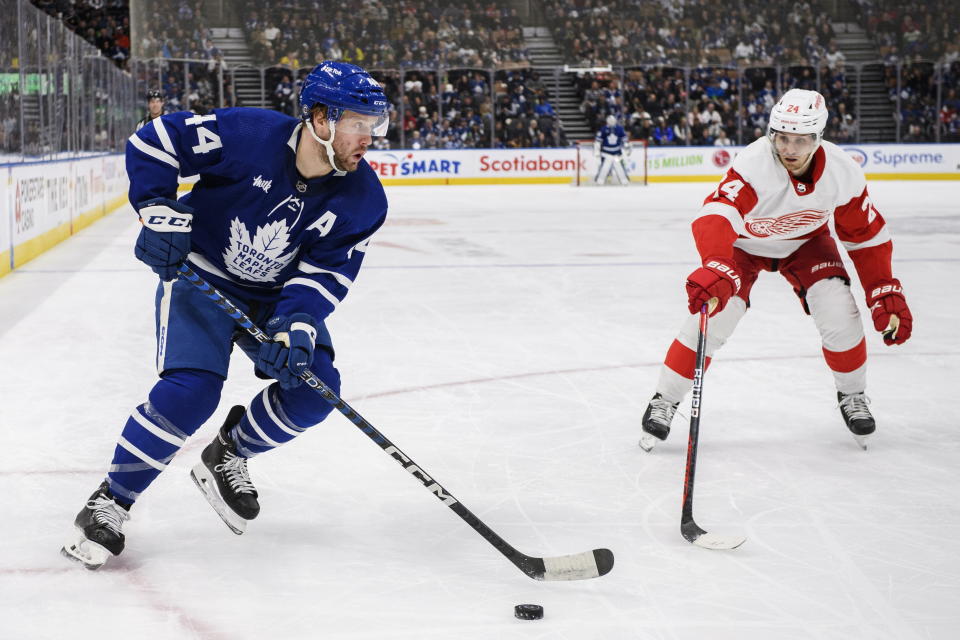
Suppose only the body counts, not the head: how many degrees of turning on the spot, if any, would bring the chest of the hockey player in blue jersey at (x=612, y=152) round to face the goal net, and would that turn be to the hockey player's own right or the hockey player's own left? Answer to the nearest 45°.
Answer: approximately 180°

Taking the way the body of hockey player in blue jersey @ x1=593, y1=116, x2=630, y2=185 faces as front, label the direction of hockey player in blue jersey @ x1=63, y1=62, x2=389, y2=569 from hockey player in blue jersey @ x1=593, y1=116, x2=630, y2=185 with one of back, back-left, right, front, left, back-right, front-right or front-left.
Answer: front

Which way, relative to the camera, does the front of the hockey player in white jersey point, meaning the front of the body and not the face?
toward the camera

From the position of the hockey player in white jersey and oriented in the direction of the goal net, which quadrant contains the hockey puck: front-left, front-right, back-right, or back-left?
back-left

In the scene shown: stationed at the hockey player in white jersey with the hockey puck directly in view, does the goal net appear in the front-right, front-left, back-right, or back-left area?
back-right

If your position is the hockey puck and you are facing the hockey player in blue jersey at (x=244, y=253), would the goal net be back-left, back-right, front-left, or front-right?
front-right

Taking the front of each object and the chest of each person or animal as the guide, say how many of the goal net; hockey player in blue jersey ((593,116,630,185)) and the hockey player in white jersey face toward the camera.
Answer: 3

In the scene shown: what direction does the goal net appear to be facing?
toward the camera

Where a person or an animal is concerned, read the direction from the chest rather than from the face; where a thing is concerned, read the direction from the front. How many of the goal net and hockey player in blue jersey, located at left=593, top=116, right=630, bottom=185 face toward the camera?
2

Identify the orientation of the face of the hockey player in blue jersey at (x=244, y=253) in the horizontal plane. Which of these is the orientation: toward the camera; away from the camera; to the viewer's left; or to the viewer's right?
to the viewer's right

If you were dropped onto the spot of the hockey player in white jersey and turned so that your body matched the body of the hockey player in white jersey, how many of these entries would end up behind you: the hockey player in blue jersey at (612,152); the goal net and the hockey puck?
2

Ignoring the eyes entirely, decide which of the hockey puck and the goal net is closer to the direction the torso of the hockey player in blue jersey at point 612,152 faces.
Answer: the hockey puck

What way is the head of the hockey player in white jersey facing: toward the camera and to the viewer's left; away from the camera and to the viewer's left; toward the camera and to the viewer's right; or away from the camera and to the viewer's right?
toward the camera and to the viewer's left

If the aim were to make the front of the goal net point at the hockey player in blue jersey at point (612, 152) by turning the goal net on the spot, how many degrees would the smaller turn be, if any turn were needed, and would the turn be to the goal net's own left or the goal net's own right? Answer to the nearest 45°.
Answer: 0° — it already faces them

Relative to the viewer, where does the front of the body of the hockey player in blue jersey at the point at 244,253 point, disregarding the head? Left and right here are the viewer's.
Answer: facing the viewer and to the right of the viewer

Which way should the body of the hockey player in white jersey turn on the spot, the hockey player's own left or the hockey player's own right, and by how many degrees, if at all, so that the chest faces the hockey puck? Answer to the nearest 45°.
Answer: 0° — they already face it
